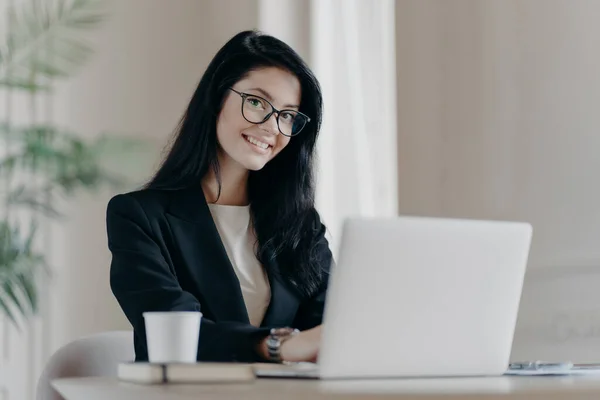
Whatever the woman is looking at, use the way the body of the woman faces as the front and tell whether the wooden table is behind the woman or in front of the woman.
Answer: in front

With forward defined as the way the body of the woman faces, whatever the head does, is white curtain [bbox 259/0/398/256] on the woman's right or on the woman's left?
on the woman's left

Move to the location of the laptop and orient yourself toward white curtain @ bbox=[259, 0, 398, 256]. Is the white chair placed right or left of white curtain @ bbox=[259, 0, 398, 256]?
left

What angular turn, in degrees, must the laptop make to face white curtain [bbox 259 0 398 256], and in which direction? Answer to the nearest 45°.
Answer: approximately 45° to its right

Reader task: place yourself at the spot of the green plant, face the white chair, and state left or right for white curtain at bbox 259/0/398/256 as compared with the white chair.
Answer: left

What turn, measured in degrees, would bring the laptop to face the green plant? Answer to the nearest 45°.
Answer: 0° — it already faces it

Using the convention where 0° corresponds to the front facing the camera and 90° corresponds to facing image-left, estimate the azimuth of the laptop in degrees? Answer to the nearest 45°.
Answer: approximately 135°

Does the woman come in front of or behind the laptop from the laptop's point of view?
in front

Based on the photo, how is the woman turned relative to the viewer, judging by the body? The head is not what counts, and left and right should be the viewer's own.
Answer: facing the viewer and to the right of the viewer

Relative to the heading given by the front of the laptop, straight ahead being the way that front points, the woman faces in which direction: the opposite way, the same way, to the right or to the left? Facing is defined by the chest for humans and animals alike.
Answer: the opposite way

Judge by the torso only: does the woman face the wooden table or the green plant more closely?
the wooden table
